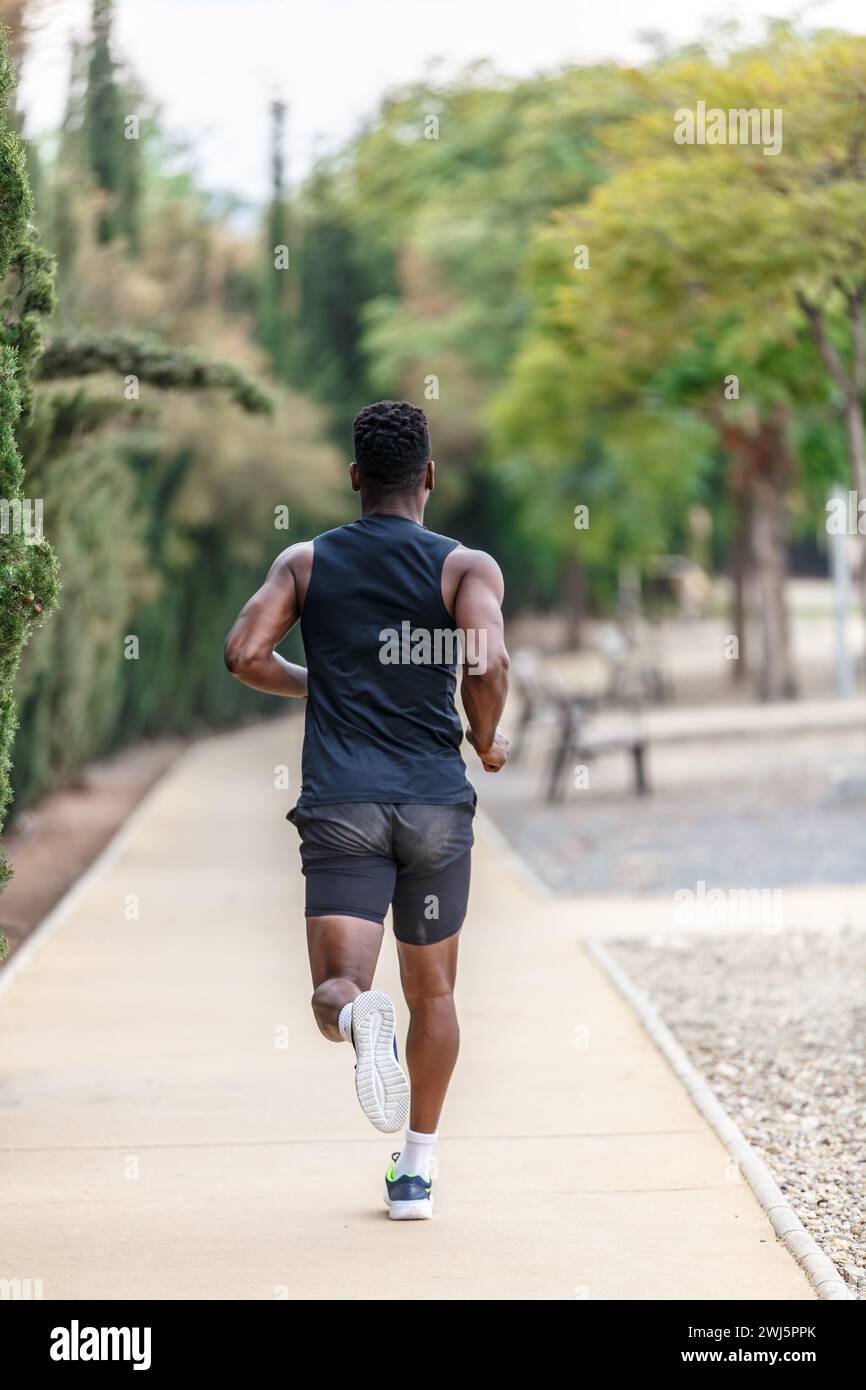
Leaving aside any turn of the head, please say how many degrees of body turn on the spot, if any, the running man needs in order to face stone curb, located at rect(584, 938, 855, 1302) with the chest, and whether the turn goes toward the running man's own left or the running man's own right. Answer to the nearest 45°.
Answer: approximately 45° to the running man's own right

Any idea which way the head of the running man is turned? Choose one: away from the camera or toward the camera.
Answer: away from the camera

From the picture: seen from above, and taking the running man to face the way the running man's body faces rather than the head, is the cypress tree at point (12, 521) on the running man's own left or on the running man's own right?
on the running man's own left

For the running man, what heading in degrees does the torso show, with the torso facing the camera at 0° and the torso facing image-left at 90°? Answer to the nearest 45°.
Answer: approximately 180°
